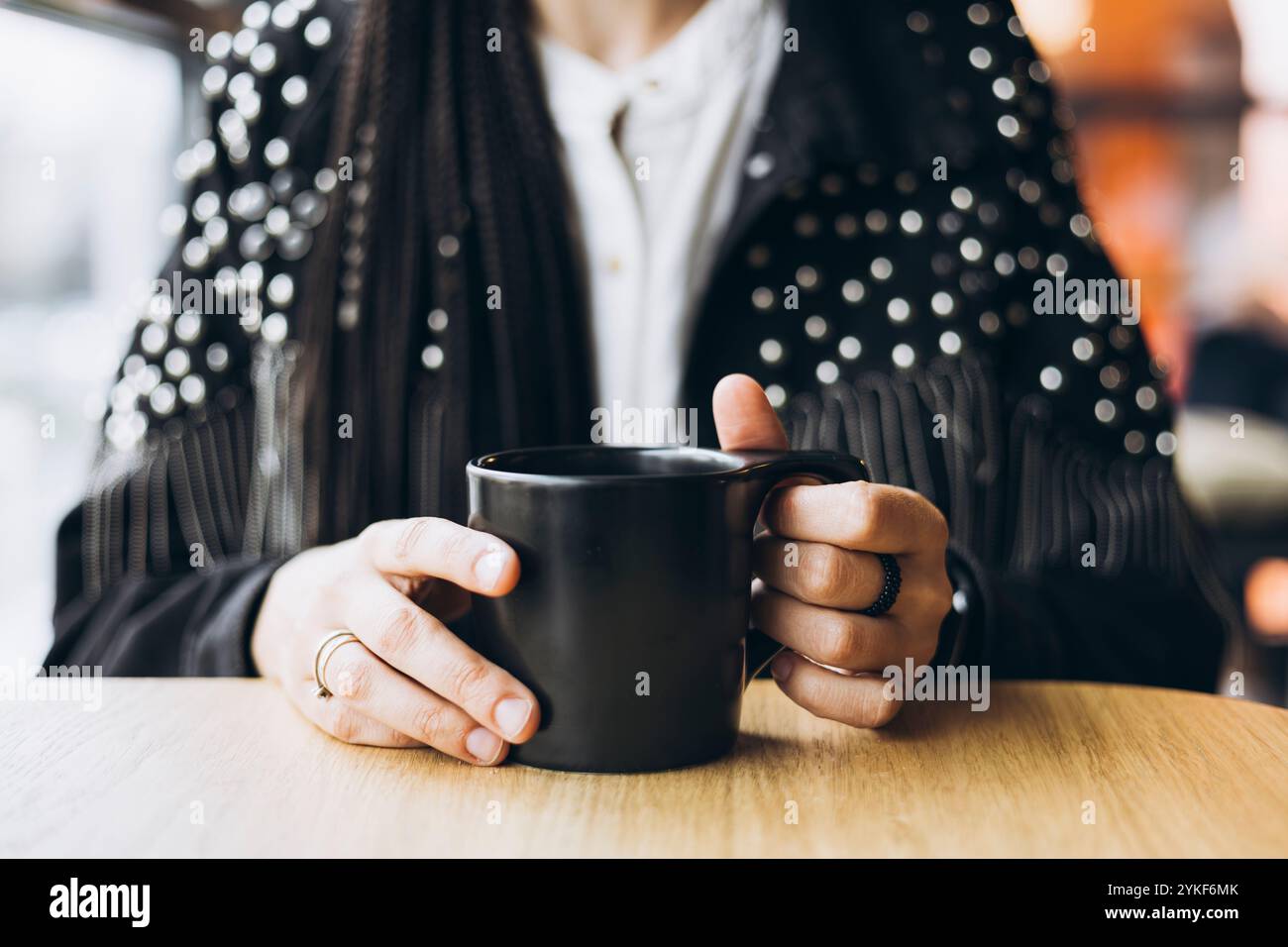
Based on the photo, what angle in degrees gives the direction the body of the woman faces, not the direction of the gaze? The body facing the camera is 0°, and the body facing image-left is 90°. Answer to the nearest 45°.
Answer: approximately 0°

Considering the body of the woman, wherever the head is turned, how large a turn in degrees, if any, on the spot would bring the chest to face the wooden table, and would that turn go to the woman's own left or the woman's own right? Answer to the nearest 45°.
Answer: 0° — they already face it
